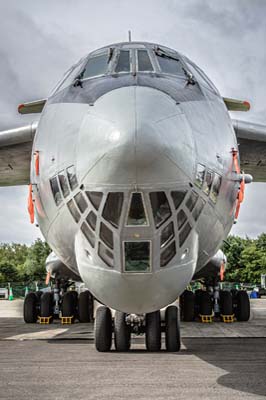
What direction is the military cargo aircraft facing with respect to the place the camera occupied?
facing the viewer
